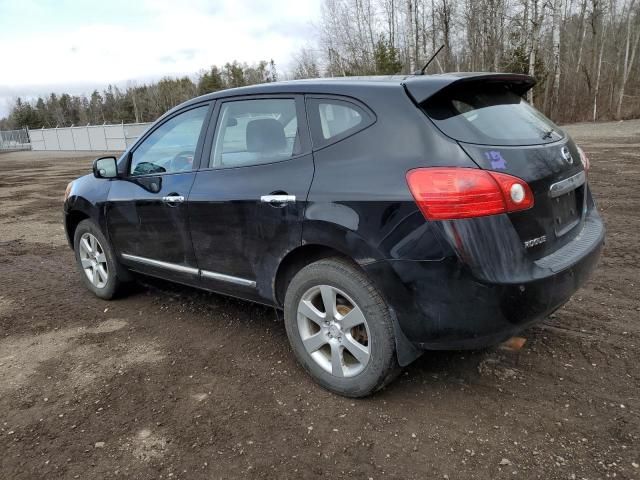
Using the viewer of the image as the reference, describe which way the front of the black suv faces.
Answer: facing away from the viewer and to the left of the viewer
